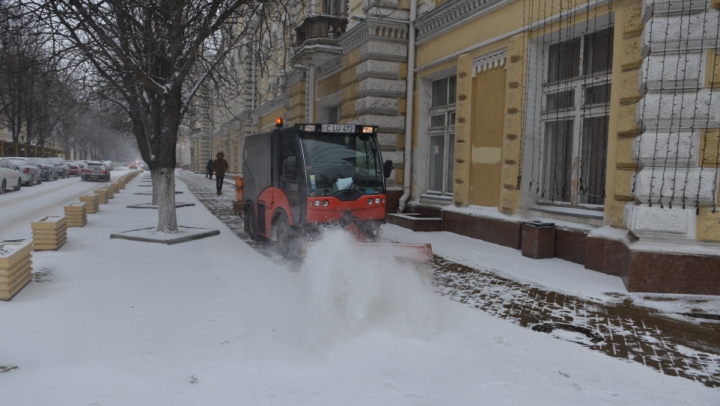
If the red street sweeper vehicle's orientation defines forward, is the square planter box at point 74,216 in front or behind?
behind

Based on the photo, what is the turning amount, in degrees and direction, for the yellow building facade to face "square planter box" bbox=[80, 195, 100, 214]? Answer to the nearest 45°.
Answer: approximately 45° to its right

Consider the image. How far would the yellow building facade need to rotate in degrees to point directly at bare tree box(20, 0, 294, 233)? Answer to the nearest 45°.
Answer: approximately 45° to its right

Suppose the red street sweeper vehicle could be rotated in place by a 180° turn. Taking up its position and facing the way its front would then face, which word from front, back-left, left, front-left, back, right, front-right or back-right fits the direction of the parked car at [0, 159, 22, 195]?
front

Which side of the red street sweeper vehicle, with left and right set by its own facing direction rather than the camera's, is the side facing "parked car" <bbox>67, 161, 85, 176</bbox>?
back

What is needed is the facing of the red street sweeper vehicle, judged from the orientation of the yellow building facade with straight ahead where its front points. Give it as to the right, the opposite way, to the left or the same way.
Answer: to the left

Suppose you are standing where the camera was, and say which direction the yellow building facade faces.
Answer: facing the viewer and to the left of the viewer

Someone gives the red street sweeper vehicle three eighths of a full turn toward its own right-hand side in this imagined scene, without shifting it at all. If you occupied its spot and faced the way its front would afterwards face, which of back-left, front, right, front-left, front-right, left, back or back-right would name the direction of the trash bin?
back

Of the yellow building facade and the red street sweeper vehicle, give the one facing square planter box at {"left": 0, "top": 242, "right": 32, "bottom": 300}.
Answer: the yellow building facade

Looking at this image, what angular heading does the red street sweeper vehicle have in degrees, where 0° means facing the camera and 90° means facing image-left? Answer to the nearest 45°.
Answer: approximately 315°

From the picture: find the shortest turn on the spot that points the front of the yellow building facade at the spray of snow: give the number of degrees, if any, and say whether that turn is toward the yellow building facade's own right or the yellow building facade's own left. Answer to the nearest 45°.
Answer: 0° — it already faces it

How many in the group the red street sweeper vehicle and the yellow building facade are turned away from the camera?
0

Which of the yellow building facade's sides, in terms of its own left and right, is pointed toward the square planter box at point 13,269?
front

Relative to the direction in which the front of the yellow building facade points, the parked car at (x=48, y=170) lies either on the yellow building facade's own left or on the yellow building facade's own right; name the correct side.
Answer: on the yellow building facade's own right
